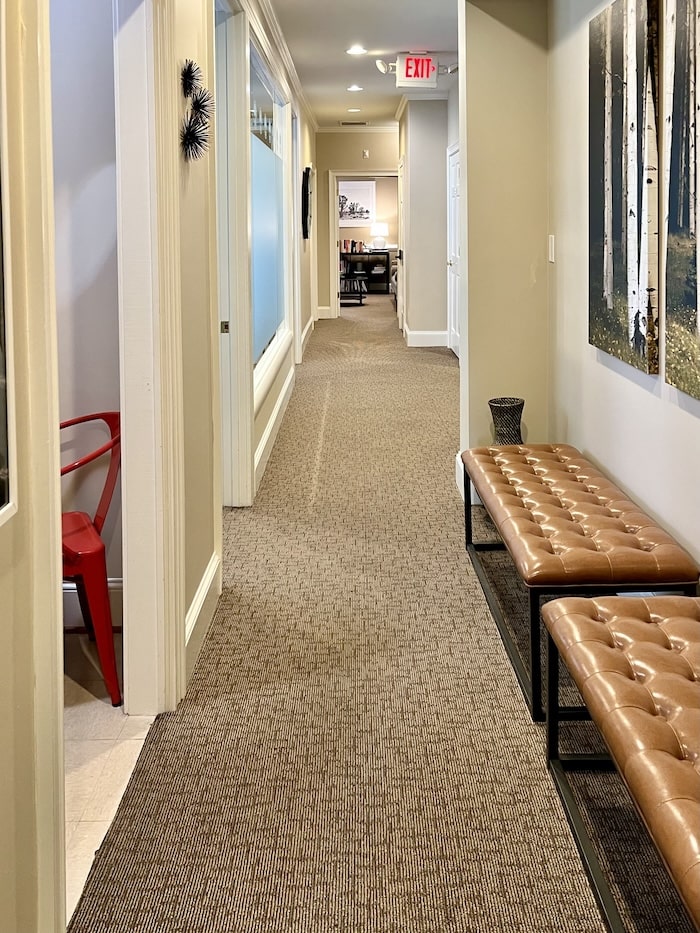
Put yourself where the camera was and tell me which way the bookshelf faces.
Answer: facing the viewer

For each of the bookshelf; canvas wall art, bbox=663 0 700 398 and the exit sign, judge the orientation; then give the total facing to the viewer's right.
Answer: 0

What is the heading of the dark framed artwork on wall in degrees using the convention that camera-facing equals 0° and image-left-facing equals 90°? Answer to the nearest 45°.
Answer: approximately 270°

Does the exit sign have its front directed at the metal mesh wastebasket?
yes

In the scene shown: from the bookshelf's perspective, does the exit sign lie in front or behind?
in front

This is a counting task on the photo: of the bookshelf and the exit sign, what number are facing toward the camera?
2

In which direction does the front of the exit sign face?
toward the camera

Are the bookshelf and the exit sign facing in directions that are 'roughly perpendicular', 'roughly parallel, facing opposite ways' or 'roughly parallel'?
roughly parallel

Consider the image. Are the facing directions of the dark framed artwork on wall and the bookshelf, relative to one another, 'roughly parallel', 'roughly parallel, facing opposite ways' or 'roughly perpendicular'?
roughly perpendicular

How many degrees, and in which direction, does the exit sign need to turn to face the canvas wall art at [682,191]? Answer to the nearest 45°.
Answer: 0° — it already faces it

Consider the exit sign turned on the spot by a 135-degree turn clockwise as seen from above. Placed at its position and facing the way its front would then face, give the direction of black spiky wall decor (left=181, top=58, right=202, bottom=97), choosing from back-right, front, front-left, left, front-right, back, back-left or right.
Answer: back-left

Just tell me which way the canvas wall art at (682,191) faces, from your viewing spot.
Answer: facing the viewer and to the left of the viewer

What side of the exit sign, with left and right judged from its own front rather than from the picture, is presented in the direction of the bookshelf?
back

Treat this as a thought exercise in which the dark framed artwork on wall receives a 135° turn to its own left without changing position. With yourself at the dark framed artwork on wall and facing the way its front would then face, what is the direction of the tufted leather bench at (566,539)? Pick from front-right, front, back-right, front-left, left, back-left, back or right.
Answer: back-left

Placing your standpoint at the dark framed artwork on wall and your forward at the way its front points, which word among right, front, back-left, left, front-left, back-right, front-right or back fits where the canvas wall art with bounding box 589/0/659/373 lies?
right

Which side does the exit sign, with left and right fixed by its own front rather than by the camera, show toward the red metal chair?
front

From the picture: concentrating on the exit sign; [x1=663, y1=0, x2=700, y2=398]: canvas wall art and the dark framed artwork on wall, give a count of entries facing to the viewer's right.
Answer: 1

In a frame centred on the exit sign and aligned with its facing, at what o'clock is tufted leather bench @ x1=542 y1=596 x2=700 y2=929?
The tufted leather bench is roughly at 12 o'clock from the exit sign.

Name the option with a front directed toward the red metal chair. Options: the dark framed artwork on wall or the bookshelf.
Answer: the bookshelf
